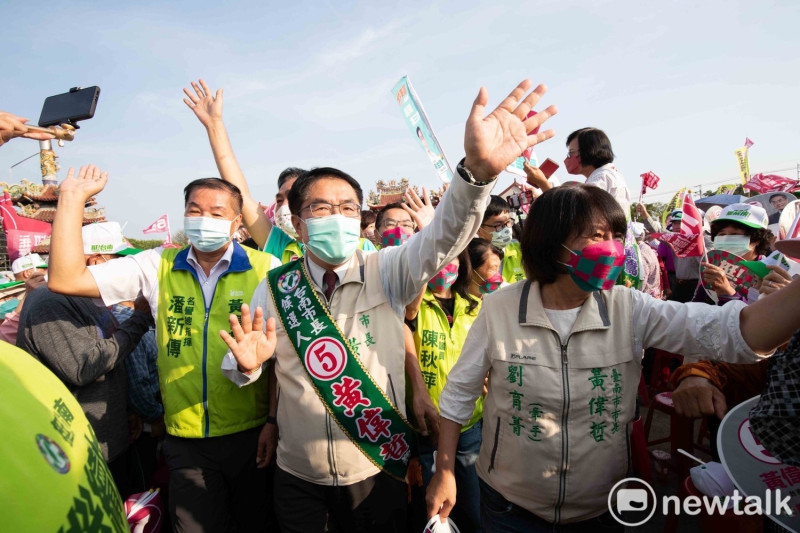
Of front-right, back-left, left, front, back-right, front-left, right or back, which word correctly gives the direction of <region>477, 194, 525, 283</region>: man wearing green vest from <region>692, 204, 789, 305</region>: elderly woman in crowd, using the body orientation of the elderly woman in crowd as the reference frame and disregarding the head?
front-right

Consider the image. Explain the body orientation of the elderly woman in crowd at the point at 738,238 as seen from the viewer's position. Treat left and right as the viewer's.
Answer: facing the viewer and to the left of the viewer

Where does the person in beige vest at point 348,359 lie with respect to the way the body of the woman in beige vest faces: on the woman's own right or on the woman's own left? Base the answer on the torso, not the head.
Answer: on the woman's own right

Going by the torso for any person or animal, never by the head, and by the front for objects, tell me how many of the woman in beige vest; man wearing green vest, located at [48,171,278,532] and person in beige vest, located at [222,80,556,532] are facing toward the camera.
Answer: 3

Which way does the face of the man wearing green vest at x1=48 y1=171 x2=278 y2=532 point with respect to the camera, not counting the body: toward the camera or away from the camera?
toward the camera

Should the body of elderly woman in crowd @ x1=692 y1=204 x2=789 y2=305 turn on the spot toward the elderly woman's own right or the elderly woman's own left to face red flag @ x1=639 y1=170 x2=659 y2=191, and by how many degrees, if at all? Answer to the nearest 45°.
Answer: approximately 135° to the elderly woman's own right

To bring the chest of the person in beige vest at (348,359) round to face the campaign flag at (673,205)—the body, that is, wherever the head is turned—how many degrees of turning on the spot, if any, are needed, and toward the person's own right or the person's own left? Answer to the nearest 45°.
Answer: approximately 135° to the person's own left

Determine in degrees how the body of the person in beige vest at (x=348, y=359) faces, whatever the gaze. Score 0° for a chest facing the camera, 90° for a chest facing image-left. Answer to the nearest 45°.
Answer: approximately 0°

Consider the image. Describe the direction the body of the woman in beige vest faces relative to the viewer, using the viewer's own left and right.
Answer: facing the viewer

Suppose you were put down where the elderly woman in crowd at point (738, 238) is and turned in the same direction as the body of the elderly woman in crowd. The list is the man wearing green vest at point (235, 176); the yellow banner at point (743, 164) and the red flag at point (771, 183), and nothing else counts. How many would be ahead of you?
1

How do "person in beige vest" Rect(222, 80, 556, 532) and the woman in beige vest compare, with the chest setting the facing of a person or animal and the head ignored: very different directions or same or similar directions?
same or similar directions

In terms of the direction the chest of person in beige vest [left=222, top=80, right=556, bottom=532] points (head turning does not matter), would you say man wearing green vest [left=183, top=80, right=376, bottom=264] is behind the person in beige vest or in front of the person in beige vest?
behind

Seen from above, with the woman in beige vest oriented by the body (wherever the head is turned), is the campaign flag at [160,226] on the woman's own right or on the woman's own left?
on the woman's own right

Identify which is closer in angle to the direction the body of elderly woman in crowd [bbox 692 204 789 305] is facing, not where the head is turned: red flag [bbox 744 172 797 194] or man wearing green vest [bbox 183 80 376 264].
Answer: the man wearing green vest

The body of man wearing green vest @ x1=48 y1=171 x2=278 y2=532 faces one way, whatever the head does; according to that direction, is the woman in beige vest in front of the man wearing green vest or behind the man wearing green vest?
in front
